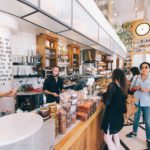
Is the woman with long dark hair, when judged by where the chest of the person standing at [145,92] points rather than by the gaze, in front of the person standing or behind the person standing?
in front

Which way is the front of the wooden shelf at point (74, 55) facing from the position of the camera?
facing the viewer and to the right of the viewer

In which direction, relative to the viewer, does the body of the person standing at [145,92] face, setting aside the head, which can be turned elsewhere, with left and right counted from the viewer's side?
facing the viewer and to the left of the viewer

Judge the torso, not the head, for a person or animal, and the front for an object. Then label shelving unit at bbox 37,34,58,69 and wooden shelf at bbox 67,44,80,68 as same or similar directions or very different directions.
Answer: same or similar directions

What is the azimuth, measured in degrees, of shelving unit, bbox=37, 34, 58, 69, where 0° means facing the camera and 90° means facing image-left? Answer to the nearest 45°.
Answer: approximately 315°

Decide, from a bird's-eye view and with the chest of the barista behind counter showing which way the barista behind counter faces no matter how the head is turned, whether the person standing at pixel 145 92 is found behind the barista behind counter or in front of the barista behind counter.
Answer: in front

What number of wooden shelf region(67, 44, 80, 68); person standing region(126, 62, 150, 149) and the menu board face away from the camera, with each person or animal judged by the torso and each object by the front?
0

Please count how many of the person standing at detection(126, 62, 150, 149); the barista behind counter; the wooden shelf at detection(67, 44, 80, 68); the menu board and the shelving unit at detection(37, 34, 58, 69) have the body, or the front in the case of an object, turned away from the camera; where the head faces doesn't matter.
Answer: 0

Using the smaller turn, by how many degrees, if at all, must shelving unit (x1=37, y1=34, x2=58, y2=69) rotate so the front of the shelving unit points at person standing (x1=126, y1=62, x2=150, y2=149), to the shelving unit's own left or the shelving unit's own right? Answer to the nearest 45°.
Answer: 0° — it already faces them

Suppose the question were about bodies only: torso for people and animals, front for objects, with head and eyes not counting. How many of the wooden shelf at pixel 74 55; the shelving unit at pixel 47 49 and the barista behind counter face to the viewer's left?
0

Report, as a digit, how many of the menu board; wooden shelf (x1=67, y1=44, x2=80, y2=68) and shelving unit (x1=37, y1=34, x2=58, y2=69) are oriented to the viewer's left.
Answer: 0

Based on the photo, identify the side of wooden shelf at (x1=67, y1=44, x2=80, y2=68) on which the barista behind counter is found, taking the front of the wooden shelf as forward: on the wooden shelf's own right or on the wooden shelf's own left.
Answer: on the wooden shelf's own right

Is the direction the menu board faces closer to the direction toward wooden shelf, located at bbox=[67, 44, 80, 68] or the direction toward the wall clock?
the wall clock

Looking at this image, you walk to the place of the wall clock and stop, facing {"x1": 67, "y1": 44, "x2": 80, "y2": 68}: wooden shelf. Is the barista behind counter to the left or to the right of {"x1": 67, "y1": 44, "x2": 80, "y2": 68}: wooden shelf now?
left
